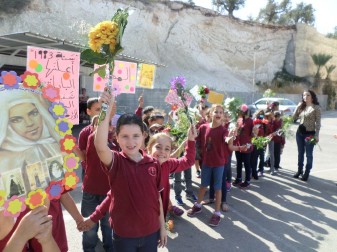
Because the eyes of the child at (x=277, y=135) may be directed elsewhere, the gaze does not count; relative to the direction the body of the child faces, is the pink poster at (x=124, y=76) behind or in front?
in front

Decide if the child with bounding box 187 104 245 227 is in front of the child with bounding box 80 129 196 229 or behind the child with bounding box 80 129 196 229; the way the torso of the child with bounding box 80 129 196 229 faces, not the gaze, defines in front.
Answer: behind

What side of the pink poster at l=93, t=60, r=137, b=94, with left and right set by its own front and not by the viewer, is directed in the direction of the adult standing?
left

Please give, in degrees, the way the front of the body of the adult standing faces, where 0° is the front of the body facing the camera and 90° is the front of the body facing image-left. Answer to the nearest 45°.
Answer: approximately 45°

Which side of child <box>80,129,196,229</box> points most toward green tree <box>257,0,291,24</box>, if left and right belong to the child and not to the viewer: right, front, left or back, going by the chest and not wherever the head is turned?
back

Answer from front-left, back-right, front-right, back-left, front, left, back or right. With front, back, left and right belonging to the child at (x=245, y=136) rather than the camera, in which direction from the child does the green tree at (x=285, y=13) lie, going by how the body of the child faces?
back-right

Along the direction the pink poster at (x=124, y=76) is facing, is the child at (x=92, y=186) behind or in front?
in front

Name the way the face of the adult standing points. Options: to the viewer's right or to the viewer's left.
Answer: to the viewer's left

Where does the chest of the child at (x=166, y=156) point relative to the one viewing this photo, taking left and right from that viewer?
facing the viewer

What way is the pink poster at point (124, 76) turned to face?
toward the camera

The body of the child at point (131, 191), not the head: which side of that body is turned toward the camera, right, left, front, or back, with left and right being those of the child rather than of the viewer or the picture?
front

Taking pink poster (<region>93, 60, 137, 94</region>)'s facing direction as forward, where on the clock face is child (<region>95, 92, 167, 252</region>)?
The child is roughly at 12 o'clock from the pink poster.

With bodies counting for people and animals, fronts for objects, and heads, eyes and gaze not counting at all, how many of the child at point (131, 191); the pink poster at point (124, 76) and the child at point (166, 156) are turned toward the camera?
3

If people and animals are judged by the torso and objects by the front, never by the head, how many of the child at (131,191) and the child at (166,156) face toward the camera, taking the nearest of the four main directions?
2
